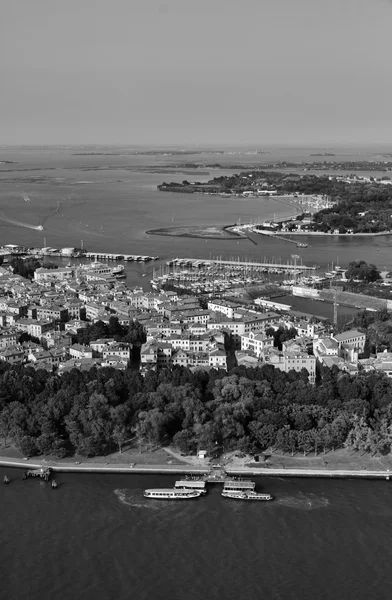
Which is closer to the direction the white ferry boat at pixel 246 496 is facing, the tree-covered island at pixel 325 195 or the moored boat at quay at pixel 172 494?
the moored boat at quay

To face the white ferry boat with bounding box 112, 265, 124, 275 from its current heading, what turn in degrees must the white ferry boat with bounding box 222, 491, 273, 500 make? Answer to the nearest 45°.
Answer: approximately 90° to its right

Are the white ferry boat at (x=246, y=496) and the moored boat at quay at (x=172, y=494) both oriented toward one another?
yes

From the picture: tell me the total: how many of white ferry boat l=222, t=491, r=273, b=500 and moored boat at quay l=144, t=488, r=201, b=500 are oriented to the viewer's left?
1

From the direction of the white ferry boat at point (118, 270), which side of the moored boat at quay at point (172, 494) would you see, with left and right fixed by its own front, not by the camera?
left

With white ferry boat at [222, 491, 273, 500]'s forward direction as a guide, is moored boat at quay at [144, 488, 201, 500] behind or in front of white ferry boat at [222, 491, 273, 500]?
in front

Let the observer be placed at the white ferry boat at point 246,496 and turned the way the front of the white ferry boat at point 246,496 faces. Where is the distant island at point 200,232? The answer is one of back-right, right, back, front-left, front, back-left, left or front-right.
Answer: right

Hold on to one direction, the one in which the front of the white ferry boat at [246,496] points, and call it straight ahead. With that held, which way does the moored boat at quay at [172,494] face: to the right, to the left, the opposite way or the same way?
the opposite way

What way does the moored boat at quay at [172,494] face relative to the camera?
to the viewer's right

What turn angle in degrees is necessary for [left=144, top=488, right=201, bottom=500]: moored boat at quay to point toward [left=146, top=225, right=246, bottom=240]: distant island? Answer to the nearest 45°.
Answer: approximately 90° to its left

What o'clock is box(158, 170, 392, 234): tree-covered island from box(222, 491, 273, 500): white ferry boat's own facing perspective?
The tree-covered island is roughly at 3 o'clock from the white ferry boat.

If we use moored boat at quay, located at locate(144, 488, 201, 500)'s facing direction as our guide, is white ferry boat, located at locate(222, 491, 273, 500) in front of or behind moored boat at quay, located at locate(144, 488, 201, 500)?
in front

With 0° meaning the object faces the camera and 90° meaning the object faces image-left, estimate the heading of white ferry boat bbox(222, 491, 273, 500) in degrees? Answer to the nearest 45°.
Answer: approximately 90°
